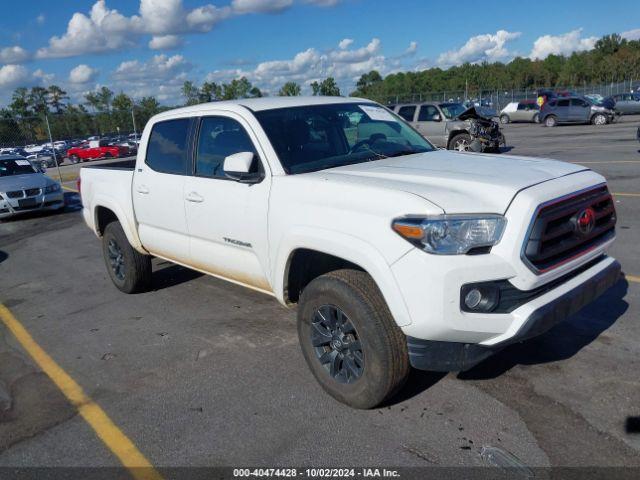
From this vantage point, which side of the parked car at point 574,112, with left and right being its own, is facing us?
right

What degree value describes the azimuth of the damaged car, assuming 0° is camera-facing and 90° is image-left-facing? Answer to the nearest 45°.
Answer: approximately 315°

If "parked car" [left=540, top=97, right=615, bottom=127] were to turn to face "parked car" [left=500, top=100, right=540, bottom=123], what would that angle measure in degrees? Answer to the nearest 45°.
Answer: approximately 135° to its left

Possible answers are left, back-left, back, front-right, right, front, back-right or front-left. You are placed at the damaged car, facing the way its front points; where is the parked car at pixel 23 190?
right

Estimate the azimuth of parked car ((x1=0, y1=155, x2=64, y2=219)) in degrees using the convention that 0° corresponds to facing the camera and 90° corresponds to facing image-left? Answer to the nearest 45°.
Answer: approximately 315°
